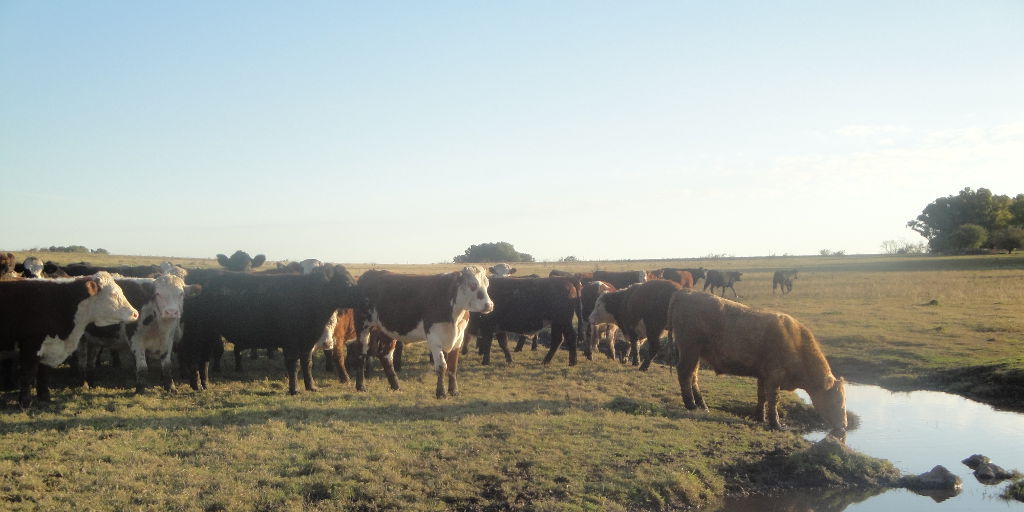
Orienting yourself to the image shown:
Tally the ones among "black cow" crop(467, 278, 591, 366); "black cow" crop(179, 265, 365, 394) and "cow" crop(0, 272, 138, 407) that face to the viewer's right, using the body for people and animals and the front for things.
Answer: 2

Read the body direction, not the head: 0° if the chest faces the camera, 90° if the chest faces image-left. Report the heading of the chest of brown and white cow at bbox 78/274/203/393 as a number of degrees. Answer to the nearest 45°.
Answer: approximately 315°

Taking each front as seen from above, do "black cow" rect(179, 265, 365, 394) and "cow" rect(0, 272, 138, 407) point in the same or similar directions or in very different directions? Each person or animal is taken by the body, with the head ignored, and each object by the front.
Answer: same or similar directions

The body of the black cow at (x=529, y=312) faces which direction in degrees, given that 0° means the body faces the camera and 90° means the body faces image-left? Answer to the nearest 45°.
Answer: approximately 90°

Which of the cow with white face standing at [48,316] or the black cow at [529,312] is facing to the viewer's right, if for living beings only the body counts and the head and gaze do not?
the cow with white face standing

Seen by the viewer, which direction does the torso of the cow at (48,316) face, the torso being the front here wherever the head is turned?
to the viewer's right

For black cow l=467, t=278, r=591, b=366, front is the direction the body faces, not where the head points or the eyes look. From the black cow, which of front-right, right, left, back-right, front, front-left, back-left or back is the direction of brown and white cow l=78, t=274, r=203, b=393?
front-left

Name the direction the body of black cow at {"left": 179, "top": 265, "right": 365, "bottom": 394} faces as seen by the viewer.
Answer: to the viewer's right

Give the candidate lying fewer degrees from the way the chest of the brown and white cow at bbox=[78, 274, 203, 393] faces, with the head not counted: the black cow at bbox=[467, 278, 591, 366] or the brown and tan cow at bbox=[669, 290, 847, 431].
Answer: the brown and tan cow

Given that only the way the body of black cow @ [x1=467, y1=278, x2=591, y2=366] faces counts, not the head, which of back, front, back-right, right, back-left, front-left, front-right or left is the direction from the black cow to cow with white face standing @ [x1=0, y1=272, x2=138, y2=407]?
front-left

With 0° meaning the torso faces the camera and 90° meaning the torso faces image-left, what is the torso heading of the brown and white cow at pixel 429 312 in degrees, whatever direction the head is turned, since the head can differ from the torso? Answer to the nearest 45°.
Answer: approximately 315°

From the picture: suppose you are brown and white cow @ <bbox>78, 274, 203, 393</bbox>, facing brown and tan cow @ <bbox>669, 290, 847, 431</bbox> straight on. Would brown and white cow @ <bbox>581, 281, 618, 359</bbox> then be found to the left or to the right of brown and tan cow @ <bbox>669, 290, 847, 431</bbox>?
left

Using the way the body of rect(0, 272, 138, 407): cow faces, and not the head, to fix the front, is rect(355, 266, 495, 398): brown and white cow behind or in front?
in front
